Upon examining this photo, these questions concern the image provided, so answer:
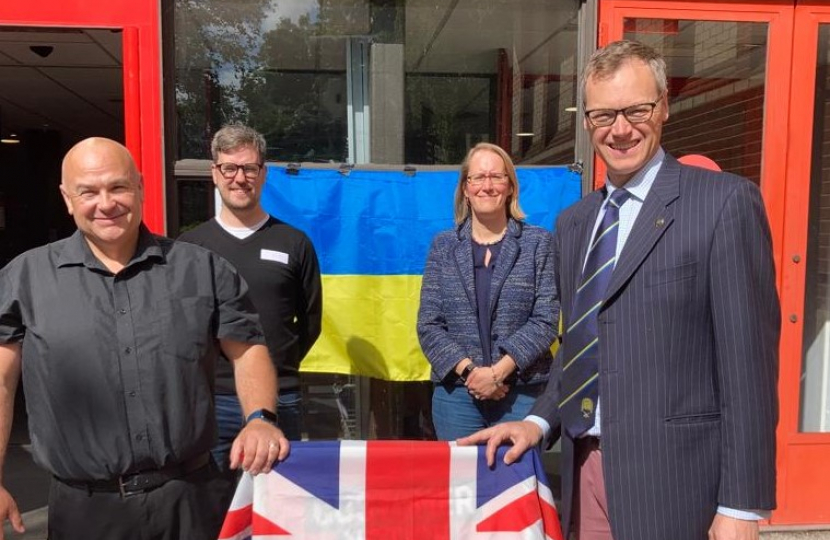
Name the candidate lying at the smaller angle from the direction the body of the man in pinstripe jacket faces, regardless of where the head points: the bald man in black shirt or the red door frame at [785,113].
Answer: the bald man in black shirt

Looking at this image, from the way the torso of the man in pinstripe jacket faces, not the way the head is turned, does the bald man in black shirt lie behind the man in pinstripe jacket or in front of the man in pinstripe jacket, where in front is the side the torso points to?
in front

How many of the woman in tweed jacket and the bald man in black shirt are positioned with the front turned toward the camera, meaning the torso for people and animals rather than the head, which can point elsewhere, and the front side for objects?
2

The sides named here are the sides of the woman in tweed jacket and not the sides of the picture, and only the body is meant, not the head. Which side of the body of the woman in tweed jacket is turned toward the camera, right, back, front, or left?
front

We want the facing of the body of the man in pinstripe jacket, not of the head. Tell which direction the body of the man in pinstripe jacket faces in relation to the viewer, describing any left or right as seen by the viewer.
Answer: facing the viewer and to the left of the viewer

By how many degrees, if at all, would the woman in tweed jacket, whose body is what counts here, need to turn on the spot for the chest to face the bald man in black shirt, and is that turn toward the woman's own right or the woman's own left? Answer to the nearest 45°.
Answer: approximately 45° to the woman's own right

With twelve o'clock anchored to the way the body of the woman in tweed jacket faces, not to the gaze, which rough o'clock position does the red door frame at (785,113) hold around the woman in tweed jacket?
The red door frame is roughly at 8 o'clock from the woman in tweed jacket.

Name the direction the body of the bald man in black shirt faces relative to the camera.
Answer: toward the camera

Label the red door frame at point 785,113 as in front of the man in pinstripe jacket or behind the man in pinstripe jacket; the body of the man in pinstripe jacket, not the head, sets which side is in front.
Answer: behind

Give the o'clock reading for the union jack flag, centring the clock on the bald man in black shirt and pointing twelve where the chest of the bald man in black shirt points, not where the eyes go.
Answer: The union jack flag is roughly at 10 o'clock from the bald man in black shirt.
